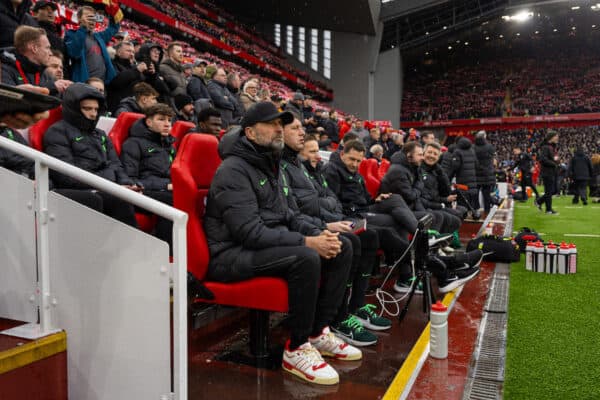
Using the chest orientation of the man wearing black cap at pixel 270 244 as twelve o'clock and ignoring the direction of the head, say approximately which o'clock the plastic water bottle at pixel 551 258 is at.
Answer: The plastic water bottle is roughly at 9 o'clock from the man wearing black cap.

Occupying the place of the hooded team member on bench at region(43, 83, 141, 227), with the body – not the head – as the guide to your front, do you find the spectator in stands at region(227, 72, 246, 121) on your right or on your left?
on your left

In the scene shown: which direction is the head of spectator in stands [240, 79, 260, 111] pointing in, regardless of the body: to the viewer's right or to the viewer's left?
to the viewer's right

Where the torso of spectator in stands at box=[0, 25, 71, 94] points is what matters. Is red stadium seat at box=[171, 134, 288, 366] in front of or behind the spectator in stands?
in front

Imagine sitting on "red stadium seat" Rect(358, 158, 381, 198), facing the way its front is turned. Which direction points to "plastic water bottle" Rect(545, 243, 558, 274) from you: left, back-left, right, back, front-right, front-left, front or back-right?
front-left

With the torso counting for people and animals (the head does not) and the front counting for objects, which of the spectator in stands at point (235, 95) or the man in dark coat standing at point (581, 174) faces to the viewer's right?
the spectator in stands

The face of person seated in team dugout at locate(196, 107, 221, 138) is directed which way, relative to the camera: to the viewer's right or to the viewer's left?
to the viewer's right

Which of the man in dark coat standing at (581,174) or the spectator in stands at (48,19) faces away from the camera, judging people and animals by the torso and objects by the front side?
the man in dark coat standing

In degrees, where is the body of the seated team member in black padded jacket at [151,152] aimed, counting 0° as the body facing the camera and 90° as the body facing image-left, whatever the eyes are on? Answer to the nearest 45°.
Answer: approximately 315°

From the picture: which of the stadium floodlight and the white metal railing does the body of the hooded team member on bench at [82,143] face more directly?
the white metal railing

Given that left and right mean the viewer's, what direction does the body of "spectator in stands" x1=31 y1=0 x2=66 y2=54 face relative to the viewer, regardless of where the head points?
facing the viewer and to the right of the viewer

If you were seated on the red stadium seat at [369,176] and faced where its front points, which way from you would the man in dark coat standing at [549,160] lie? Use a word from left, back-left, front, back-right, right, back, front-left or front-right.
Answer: left

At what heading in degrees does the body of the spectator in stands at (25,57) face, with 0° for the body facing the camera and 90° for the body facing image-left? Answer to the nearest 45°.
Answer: approximately 315°
